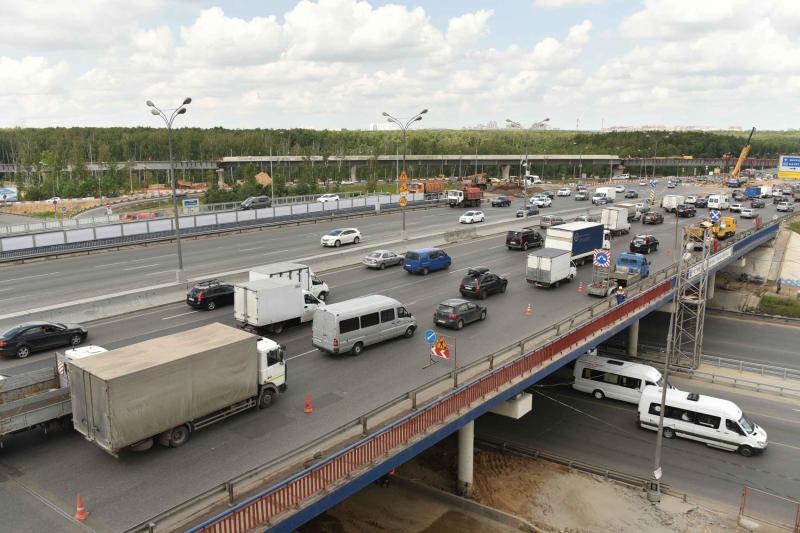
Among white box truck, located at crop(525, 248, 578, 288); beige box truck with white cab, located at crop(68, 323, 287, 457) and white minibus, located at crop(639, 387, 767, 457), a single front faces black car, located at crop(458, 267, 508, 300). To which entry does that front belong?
beige box truck with white cab, located at crop(68, 323, 287, 457)

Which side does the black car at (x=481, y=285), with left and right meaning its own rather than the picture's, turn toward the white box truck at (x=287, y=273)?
back

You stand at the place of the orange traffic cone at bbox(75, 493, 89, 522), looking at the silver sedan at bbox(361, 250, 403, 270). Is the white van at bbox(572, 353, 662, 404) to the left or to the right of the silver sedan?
right

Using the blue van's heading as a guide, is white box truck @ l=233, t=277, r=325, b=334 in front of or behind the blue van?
behind

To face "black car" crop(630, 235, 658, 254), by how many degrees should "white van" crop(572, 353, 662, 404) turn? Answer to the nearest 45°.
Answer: approximately 135° to its left

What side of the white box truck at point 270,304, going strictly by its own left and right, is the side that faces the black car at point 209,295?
left

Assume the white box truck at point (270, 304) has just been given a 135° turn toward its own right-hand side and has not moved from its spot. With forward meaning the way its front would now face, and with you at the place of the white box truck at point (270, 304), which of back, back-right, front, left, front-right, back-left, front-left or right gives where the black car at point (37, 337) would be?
right

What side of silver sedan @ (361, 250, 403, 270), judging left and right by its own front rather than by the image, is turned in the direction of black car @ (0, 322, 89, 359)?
back

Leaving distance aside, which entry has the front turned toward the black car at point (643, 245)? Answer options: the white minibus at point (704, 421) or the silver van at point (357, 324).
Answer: the silver van

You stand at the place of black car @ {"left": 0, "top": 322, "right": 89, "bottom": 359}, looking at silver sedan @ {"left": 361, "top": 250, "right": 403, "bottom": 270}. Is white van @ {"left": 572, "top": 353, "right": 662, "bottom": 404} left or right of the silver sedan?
right

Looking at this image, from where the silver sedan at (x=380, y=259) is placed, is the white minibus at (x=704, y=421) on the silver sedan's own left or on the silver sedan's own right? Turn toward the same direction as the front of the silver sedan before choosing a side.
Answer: on the silver sedan's own right

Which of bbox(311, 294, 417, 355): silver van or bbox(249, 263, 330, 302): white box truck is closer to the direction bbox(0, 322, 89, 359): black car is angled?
the white box truck
